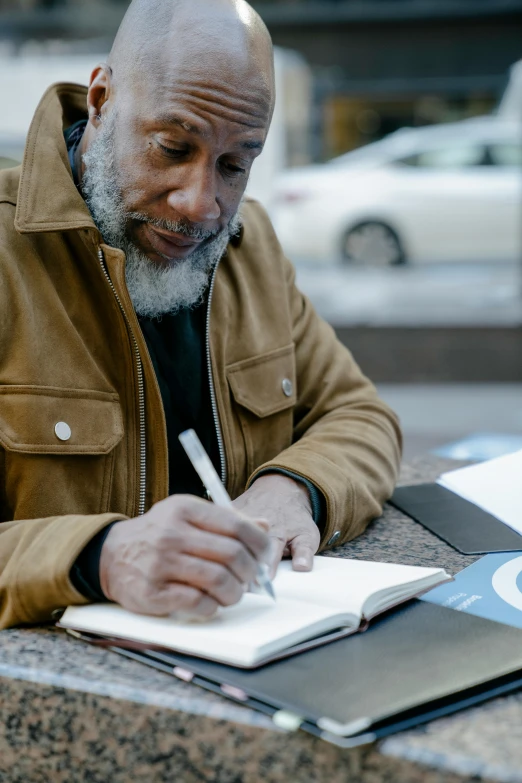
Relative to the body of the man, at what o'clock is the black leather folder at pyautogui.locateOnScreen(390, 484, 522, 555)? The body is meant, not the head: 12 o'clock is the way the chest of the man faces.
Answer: The black leather folder is roughly at 11 o'clock from the man.

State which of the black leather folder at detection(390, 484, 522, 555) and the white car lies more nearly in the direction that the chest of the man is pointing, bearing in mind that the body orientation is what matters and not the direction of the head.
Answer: the black leather folder

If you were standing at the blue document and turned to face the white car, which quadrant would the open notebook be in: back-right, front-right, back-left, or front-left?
back-left

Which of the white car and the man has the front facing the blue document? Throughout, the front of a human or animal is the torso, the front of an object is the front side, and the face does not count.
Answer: the man

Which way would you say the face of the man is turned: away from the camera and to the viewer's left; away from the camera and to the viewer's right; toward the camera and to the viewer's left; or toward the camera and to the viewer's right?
toward the camera and to the viewer's right

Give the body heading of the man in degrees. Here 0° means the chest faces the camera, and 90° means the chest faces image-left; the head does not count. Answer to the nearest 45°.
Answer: approximately 315°
